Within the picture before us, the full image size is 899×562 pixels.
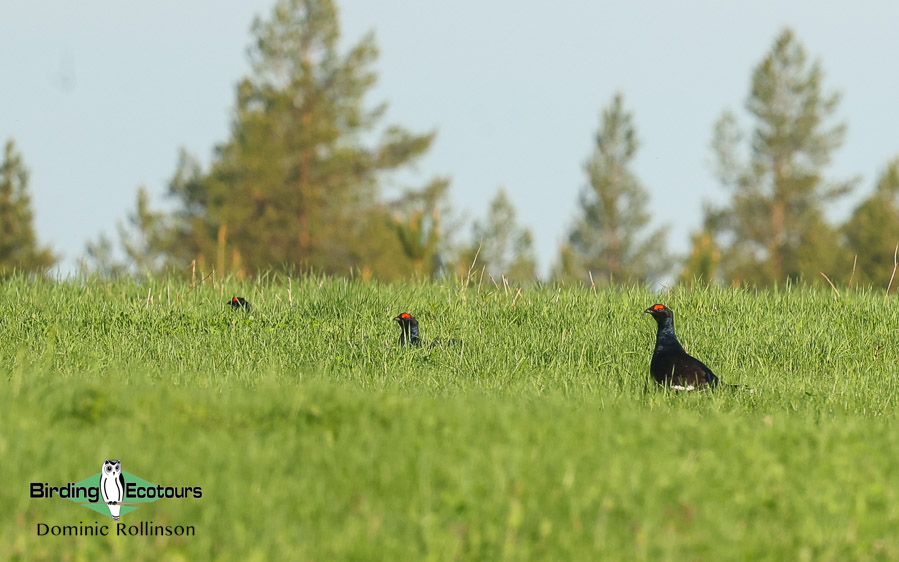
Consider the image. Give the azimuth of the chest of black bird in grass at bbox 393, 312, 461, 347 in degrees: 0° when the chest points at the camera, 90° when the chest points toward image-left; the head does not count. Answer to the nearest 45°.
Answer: approximately 90°

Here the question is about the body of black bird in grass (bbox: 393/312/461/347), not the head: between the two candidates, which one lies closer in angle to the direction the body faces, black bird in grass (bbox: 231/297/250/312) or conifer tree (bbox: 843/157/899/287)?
the black bird in grass

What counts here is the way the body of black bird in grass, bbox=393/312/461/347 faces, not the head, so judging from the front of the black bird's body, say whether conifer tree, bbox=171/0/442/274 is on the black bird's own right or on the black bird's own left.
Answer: on the black bird's own right

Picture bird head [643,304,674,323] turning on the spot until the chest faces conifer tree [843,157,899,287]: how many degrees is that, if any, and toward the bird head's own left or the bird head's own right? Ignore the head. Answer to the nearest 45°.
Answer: approximately 90° to the bird head's own right

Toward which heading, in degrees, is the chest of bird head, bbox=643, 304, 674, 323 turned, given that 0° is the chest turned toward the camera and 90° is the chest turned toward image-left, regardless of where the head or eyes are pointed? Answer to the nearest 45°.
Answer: approximately 90°

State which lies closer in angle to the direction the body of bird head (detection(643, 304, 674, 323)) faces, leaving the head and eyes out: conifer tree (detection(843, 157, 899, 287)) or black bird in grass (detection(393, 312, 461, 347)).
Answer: the black bird in grass

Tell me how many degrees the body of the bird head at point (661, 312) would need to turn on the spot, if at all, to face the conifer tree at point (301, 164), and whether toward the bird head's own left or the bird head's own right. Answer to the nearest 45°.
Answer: approximately 45° to the bird head's own right

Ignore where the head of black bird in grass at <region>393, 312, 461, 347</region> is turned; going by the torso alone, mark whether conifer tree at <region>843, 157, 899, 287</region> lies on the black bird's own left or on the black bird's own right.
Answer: on the black bird's own right

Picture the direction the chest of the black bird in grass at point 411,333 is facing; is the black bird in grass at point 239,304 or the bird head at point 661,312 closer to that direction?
the black bird in grass

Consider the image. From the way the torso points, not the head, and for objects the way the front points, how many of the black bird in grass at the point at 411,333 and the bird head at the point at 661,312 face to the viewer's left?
2

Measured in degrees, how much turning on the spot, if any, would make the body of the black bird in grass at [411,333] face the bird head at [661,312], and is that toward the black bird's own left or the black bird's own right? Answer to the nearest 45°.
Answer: approximately 135° to the black bird's own left

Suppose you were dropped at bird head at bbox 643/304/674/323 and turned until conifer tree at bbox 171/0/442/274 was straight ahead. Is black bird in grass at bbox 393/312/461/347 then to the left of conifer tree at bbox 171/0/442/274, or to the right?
left

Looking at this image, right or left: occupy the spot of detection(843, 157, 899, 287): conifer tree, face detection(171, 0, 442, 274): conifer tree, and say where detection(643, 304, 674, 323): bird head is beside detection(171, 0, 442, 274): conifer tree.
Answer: left
